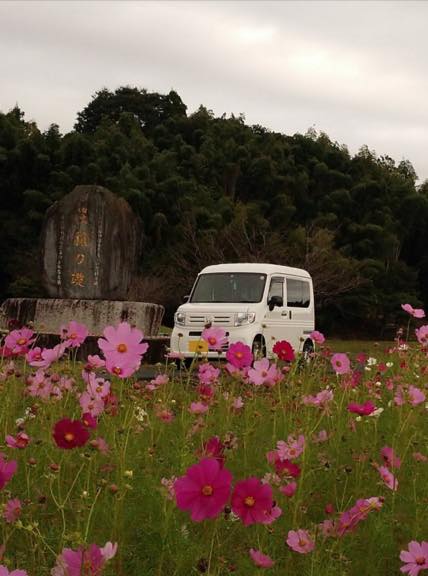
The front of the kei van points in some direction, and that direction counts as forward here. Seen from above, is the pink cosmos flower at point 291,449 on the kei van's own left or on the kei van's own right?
on the kei van's own left

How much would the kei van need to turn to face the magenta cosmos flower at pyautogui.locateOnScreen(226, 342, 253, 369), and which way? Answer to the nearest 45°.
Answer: approximately 45° to its left

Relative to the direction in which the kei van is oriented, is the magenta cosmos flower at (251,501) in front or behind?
in front

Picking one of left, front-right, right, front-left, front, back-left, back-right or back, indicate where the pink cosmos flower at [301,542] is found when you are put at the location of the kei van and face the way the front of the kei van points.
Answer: front-left

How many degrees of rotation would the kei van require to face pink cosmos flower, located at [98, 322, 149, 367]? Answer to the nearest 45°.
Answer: approximately 45° to its left

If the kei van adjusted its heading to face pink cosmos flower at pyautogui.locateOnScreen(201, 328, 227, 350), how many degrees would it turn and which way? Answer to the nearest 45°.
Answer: approximately 45° to its left

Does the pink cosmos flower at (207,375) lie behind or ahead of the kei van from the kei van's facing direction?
ahead

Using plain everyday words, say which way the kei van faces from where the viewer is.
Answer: facing the viewer and to the left of the viewer

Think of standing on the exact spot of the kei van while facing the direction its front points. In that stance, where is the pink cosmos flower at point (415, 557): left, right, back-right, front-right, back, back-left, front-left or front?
front-left

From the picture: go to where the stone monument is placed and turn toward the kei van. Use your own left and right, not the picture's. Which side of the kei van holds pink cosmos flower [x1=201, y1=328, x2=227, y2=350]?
right

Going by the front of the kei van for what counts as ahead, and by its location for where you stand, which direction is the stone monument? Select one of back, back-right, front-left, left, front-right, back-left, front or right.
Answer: right
